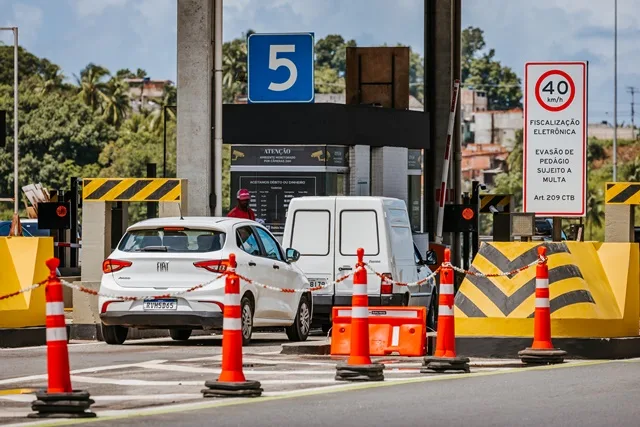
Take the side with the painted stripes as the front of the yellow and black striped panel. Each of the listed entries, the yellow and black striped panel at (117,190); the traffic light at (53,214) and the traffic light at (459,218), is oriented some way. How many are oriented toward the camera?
3

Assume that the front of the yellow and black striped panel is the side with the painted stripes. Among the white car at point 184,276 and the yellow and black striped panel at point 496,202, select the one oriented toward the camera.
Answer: the yellow and black striped panel

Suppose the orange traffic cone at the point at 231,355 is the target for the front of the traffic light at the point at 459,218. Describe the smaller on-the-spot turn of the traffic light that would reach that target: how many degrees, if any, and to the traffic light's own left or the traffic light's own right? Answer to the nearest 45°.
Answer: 0° — it already faces it

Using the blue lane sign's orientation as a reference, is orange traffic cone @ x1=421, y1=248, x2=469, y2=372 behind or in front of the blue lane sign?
in front

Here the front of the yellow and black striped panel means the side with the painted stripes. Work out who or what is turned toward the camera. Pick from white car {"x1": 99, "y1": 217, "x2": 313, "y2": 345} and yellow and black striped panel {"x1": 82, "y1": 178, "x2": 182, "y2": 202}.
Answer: the yellow and black striped panel

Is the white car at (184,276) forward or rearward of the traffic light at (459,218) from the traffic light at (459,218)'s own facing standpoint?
forward

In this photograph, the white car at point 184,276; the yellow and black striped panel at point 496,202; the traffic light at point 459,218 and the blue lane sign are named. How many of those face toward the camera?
3

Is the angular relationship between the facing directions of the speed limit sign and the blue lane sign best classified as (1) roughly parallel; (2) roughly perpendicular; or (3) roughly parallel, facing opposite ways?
roughly parallel

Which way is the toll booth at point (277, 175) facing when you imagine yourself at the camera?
facing the viewer

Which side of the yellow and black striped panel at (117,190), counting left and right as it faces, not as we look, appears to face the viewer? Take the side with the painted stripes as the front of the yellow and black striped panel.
front

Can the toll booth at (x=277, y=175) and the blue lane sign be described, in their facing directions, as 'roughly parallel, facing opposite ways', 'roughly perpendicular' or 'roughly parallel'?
roughly parallel

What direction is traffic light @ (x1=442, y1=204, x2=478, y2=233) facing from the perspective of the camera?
toward the camera

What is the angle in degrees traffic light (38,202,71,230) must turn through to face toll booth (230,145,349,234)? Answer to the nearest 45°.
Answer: approximately 90° to its left
